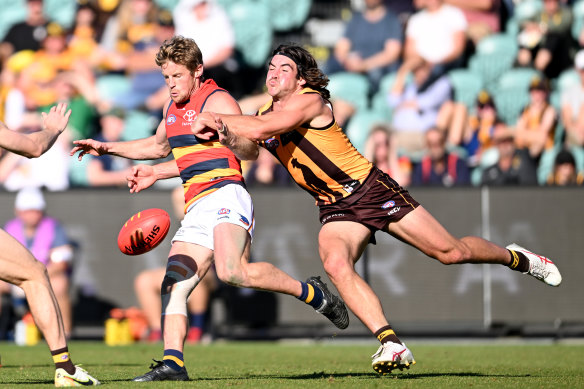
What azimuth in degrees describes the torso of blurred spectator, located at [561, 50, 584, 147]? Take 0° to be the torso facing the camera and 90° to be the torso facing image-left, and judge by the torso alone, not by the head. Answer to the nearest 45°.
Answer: approximately 0°

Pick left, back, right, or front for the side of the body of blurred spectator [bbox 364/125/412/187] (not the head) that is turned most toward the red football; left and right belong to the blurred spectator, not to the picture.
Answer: front

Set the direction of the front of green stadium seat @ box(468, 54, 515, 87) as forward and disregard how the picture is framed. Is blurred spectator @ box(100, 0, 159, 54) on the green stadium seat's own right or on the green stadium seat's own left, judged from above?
on the green stadium seat's own right

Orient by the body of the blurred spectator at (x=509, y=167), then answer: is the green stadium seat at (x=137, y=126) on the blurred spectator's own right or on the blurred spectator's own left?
on the blurred spectator's own right

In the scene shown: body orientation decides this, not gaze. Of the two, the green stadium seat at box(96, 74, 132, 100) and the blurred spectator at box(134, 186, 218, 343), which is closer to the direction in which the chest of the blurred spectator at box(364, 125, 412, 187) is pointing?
the blurred spectator

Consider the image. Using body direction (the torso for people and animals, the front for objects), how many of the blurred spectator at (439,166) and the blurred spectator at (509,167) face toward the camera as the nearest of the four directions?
2

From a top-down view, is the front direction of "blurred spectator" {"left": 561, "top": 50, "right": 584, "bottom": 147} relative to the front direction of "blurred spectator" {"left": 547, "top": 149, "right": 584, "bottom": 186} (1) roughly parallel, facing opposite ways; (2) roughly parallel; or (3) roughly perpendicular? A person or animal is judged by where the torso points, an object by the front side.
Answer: roughly parallel

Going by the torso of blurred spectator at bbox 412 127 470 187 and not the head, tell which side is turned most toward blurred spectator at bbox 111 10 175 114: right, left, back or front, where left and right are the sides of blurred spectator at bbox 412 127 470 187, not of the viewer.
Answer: right

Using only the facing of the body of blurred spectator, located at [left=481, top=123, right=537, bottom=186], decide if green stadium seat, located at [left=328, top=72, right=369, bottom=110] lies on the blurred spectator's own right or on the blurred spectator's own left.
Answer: on the blurred spectator's own right

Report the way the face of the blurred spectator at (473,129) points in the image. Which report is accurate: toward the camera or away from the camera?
toward the camera

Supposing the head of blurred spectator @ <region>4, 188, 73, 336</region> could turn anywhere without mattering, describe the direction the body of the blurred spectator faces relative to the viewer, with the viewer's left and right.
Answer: facing the viewer

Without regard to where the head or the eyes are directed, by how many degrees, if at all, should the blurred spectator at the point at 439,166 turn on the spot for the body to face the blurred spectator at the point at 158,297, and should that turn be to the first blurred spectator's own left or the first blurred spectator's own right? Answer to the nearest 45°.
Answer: approximately 45° to the first blurred spectator's own right

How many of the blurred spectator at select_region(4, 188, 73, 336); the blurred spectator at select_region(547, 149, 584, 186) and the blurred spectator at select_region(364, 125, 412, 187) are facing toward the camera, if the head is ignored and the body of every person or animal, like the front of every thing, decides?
3

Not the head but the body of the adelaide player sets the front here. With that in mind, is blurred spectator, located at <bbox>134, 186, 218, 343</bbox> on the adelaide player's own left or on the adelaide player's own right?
on the adelaide player's own right

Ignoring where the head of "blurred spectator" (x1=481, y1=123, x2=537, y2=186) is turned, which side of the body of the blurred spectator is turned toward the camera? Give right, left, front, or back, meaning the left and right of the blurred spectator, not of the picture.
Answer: front

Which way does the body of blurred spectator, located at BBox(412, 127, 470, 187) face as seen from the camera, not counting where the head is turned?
toward the camera
